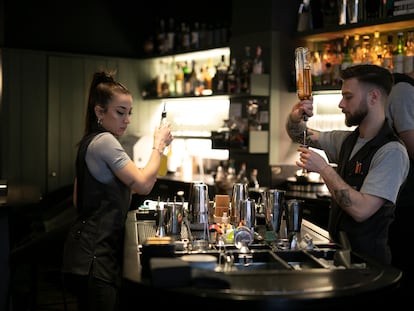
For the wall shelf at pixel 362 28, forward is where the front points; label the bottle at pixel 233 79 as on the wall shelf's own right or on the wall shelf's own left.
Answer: on the wall shelf's own right

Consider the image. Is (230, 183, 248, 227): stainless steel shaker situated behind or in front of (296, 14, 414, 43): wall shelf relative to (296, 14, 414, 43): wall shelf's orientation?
in front

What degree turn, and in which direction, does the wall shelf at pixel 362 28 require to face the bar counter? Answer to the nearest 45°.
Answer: approximately 45° to its left

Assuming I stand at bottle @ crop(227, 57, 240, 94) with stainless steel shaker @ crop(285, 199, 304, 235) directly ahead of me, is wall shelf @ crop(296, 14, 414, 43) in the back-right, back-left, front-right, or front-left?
front-left

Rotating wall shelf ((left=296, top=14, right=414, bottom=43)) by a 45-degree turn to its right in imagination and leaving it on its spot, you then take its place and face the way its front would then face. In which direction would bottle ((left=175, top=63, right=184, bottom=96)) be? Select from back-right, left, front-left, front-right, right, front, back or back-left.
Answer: front-right

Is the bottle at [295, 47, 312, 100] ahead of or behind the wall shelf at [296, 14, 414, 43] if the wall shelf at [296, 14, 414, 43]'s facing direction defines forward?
ahead

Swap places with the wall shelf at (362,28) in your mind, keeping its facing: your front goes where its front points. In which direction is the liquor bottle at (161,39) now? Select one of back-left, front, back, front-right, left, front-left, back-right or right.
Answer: right

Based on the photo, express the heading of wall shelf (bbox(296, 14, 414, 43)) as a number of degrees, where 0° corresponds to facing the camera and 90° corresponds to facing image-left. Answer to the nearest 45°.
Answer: approximately 45°

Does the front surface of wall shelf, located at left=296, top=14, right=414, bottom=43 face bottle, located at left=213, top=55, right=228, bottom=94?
no

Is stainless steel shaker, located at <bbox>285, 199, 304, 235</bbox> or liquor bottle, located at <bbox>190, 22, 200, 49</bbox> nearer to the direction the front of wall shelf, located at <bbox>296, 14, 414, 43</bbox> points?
the stainless steel shaker

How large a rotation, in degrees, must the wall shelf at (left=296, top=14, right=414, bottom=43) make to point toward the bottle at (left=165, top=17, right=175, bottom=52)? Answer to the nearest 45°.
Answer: approximately 90° to its right

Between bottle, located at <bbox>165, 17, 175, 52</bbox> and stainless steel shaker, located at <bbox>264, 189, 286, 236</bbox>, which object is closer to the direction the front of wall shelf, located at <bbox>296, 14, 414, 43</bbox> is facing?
the stainless steel shaker
